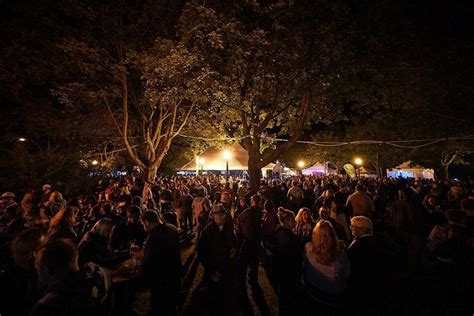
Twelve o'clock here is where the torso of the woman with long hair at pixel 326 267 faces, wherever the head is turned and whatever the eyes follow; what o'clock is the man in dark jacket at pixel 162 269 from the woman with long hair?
The man in dark jacket is roughly at 9 o'clock from the woman with long hair.

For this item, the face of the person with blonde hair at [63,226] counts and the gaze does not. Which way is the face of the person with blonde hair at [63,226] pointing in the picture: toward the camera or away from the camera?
away from the camera

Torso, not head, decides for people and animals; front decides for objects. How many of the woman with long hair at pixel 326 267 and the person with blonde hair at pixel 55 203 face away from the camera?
2

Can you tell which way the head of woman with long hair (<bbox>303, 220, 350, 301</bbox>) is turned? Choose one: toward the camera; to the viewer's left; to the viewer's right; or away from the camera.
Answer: away from the camera

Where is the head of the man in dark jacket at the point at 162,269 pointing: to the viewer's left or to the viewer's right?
to the viewer's left

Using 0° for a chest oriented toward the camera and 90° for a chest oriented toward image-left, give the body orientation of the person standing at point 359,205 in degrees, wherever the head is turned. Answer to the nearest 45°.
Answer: approximately 180°

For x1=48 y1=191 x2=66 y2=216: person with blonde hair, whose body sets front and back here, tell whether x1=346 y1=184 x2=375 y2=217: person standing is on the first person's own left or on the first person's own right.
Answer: on the first person's own right

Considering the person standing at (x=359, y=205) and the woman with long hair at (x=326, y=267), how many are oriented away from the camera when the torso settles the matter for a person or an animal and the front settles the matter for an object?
2

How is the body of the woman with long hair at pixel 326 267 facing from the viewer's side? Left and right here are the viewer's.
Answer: facing away from the viewer

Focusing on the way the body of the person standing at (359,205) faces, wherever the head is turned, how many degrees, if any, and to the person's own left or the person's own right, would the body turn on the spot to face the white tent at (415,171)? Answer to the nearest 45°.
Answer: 0° — they already face it

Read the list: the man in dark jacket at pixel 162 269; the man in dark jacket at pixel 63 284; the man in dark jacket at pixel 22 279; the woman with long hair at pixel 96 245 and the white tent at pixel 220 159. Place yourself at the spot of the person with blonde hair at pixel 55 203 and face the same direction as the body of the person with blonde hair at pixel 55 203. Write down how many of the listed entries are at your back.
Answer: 4

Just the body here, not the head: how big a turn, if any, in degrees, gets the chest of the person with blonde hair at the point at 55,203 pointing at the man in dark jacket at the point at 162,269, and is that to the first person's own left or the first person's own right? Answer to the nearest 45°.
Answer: approximately 180°

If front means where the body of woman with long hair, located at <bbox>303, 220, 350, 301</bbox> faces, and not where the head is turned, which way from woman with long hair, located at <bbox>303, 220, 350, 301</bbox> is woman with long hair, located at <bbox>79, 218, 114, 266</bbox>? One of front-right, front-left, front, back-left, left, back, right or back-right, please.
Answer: left

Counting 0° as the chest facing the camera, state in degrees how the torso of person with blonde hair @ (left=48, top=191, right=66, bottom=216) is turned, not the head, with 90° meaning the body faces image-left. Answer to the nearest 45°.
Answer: approximately 180°
